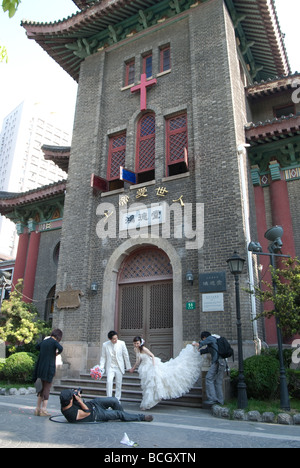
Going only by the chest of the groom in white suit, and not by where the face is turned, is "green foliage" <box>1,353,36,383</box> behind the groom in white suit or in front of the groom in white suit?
behind

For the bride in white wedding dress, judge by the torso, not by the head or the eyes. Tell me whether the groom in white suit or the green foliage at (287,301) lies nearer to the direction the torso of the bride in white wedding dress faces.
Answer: the groom in white suit

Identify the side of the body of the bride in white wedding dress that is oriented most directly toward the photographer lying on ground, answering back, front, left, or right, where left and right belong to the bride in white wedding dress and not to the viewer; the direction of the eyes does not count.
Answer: front

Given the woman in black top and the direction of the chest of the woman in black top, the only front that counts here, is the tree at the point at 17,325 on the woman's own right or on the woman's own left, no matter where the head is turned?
on the woman's own left

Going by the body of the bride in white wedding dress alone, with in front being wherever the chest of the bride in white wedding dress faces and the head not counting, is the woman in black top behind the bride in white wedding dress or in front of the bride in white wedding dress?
in front

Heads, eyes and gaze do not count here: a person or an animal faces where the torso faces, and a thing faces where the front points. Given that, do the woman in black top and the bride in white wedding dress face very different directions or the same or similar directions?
very different directions

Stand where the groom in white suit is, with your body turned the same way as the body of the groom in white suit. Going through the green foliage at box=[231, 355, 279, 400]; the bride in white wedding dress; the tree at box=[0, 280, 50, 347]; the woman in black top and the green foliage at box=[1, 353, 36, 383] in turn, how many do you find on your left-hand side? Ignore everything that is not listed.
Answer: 2

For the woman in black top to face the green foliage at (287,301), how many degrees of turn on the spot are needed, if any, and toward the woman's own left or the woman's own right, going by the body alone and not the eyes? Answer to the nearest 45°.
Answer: approximately 45° to the woman's own right

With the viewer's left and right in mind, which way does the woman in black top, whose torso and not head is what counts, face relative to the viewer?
facing away from the viewer and to the right of the viewer

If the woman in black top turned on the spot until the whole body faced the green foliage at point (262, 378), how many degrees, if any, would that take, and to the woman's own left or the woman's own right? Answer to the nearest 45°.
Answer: approximately 45° to the woman's own right
